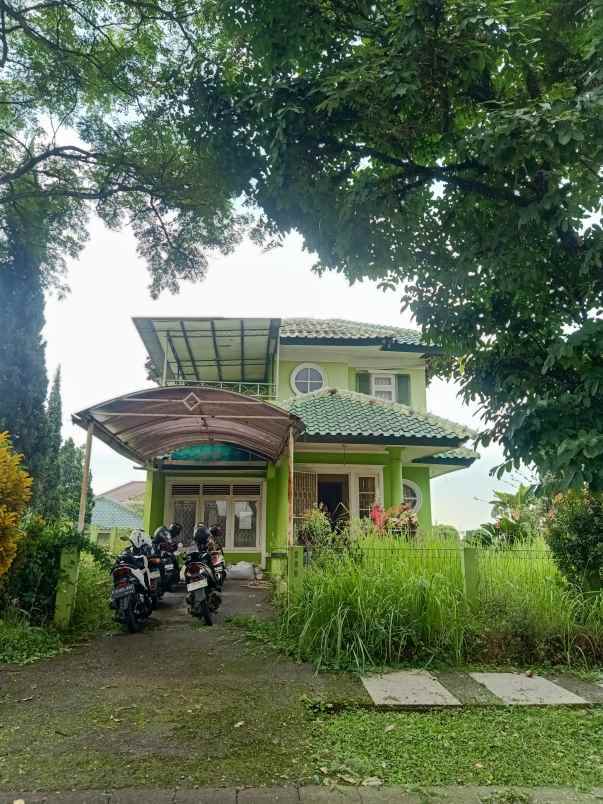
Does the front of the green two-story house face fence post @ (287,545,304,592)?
yes

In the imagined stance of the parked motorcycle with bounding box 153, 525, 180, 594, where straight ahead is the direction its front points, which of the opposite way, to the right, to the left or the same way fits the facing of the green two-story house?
the opposite way

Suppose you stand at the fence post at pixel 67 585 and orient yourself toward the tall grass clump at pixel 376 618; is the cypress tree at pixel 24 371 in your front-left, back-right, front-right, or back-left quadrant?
back-left

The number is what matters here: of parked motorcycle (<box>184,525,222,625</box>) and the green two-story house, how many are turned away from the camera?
1

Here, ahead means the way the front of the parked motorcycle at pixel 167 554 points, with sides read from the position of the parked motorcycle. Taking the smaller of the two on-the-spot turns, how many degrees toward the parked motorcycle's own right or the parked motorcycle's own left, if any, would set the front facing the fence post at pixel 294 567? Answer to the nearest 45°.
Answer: approximately 135° to the parked motorcycle's own right

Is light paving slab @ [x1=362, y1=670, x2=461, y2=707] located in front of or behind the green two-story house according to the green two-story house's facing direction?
in front

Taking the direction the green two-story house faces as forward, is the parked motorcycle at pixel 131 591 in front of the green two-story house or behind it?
in front

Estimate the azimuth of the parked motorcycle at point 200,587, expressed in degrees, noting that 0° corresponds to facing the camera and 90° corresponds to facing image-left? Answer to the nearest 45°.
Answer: approximately 180°

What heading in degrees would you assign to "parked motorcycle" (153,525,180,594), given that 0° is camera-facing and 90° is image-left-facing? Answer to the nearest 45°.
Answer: approximately 180°

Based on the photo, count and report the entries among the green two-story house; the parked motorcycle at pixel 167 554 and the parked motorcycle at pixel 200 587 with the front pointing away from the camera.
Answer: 2

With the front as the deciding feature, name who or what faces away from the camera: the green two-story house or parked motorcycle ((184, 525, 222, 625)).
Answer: the parked motorcycle
